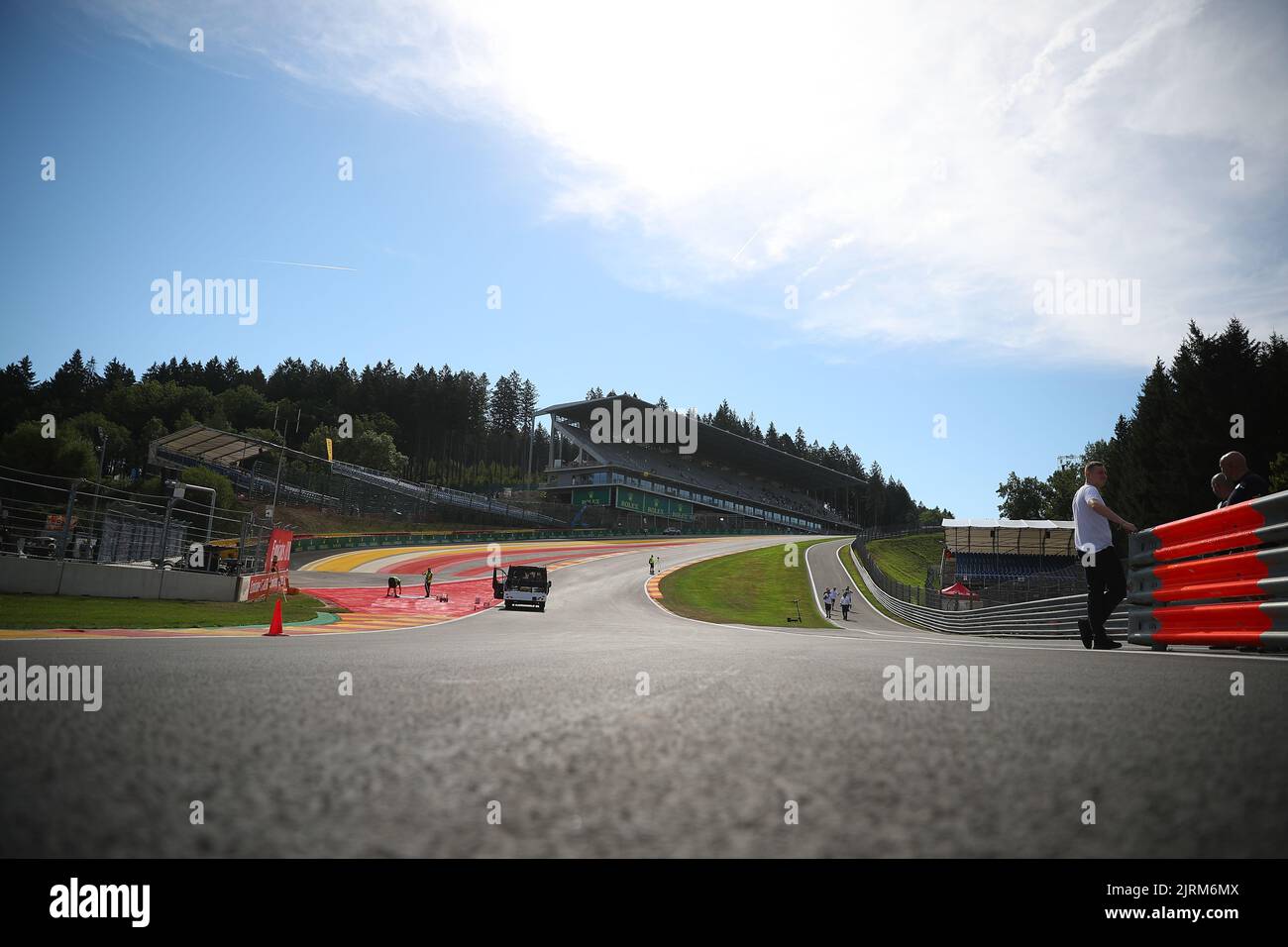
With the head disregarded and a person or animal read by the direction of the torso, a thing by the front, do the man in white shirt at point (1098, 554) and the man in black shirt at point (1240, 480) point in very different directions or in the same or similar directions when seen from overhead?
very different directions

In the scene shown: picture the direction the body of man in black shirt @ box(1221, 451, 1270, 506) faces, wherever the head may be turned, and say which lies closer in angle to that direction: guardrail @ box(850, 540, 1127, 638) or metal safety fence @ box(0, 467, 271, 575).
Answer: the metal safety fence

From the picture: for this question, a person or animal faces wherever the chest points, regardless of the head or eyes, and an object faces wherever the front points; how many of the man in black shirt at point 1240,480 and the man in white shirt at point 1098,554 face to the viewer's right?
1

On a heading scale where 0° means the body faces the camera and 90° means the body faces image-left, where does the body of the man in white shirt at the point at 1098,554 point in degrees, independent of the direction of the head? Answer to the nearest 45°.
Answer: approximately 270°

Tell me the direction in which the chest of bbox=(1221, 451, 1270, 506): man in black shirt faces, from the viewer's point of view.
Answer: to the viewer's left
